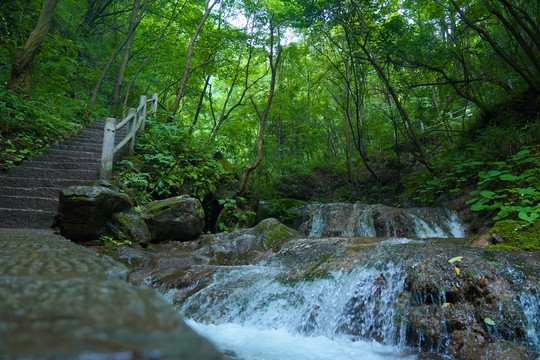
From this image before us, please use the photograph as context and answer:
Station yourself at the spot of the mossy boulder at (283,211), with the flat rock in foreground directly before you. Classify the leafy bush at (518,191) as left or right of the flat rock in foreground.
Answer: left

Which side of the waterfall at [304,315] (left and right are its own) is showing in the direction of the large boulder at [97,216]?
right

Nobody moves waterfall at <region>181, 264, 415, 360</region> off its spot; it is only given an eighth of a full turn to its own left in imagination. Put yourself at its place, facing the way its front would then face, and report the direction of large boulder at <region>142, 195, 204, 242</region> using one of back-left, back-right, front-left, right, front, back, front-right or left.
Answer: back

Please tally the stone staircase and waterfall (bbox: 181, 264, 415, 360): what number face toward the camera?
2

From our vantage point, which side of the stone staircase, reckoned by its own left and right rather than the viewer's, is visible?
front

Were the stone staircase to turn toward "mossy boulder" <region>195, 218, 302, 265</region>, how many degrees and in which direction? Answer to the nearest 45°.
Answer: approximately 45° to its left

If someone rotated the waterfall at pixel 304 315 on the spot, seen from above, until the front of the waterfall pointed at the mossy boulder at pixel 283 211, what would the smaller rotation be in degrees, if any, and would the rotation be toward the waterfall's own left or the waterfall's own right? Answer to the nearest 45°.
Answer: approximately 180°

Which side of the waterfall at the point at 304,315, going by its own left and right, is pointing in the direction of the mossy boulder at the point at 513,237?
left

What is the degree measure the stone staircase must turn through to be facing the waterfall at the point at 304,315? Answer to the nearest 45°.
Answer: approximately 45° to its left

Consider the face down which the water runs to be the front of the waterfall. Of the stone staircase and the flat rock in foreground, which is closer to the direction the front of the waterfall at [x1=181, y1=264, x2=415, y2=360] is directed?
the flat rock in foreground

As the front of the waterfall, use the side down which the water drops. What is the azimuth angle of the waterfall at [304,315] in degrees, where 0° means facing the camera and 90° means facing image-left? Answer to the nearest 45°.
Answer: approximately 0°

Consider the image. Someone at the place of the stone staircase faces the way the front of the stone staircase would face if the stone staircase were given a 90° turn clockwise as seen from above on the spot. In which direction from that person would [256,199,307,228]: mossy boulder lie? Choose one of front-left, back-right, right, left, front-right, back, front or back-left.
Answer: back

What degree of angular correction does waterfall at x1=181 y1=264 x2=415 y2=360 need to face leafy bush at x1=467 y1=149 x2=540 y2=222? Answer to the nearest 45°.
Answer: approximately 135° to its left

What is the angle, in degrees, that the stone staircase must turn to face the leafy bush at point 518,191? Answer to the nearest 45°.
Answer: approximately 45° to its left
